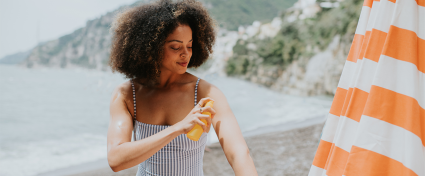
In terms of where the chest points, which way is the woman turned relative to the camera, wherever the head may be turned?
toward the camera

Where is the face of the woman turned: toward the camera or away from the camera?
toward the camera

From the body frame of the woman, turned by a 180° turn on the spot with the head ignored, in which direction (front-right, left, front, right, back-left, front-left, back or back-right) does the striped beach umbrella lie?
back-right
